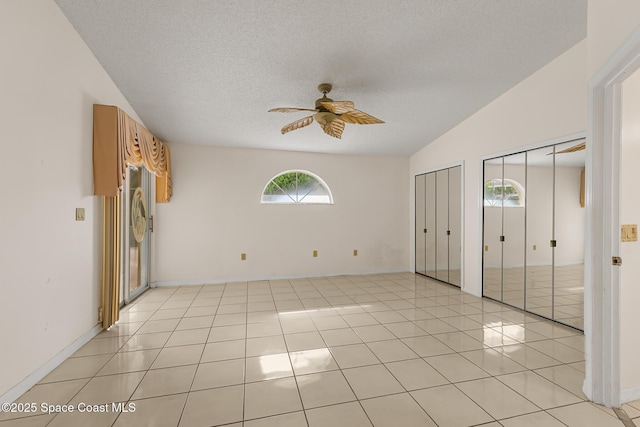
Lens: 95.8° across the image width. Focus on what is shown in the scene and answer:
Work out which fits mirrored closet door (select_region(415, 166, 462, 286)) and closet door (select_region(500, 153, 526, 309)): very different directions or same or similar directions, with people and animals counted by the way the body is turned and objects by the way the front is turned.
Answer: same or similar directions

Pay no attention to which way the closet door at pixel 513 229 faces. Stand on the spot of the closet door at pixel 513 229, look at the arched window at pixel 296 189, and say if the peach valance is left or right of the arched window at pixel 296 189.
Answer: left

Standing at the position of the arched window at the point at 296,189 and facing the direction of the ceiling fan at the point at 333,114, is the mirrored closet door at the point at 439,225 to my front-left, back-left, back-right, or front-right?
front-left

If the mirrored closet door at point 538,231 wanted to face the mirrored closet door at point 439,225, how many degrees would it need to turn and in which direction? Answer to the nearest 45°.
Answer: approximately 90° to its right

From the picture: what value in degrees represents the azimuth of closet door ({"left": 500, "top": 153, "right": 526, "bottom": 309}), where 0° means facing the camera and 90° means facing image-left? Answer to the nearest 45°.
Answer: approximately 45°

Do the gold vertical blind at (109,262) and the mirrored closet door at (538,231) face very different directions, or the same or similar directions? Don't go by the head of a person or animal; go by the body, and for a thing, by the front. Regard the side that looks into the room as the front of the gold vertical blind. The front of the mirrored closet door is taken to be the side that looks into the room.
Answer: very different directions

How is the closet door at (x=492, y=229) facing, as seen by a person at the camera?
facing the viewer and to the left of the viewer

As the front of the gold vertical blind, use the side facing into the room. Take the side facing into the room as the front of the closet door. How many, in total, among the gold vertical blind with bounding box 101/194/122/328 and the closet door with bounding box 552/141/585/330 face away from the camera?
0

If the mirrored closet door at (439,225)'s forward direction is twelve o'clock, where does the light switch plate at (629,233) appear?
The light switch plate is roughly at 10 o'clock from the mirrored closet door.

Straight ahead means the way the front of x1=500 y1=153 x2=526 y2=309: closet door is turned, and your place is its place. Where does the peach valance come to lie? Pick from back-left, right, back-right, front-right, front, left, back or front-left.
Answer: front

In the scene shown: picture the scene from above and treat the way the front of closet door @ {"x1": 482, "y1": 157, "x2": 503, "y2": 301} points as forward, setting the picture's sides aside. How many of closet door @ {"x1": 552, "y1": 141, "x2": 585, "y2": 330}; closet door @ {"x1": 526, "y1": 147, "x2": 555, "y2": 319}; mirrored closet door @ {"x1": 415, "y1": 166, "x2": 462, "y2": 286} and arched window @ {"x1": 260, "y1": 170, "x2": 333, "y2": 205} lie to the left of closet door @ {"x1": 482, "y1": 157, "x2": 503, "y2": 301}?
2

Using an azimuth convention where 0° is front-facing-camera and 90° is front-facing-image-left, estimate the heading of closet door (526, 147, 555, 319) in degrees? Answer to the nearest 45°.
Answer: approximately 45°

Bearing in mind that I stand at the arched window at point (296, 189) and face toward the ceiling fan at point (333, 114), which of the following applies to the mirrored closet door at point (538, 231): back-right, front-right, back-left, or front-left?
front-left

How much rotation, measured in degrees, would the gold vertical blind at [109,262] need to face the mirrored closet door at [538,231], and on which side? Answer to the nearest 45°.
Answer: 0° — it already faces it

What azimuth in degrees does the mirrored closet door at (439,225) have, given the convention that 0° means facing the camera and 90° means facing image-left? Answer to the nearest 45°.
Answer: approximately 45°

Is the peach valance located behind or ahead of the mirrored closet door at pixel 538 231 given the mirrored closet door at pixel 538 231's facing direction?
ahead
